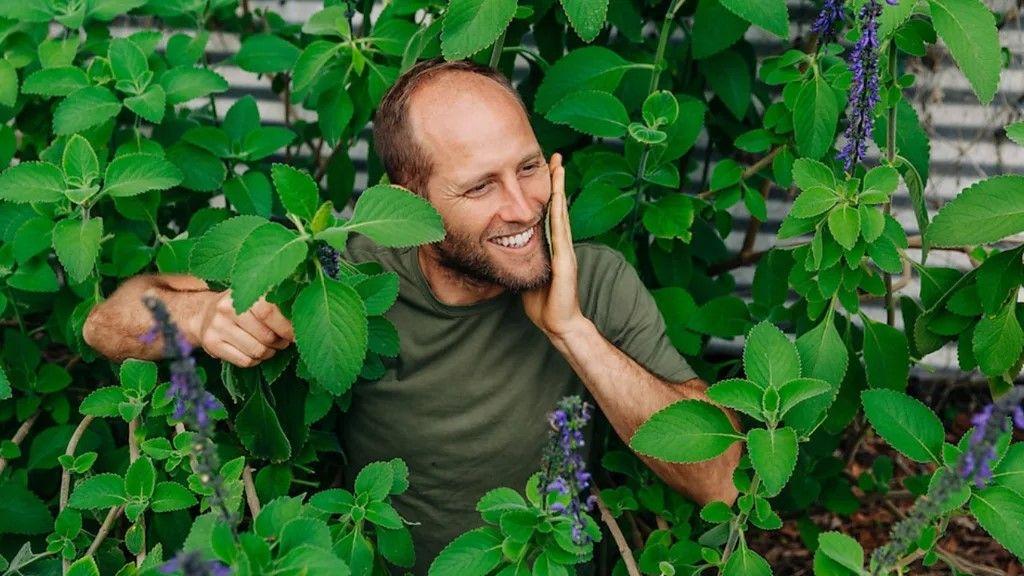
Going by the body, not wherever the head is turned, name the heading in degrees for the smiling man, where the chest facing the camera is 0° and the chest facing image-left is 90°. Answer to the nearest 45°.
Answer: approximately 0°

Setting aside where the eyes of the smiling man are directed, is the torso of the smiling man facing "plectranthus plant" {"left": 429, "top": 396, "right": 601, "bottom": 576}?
yes
